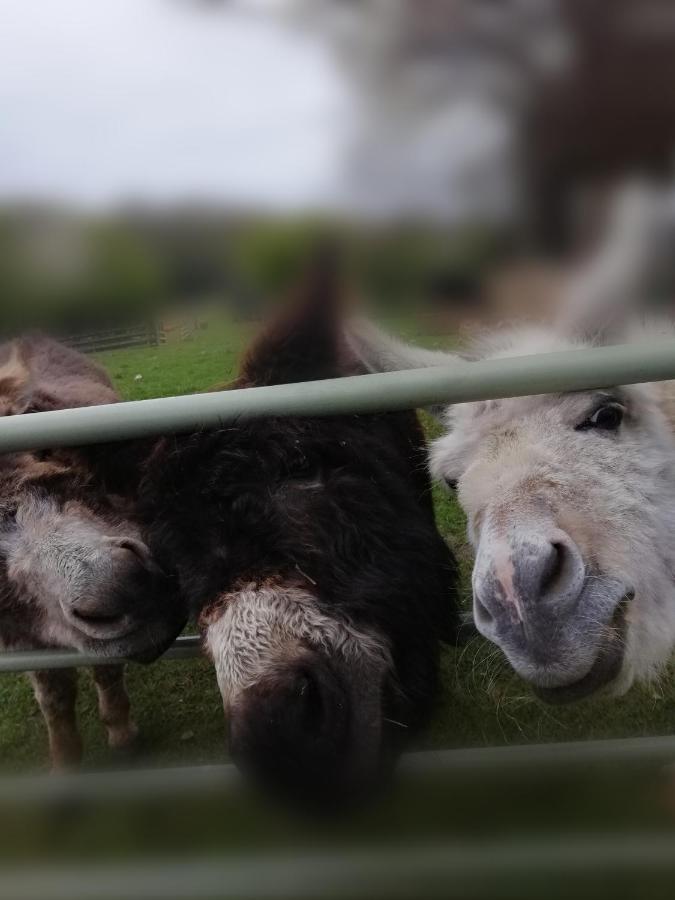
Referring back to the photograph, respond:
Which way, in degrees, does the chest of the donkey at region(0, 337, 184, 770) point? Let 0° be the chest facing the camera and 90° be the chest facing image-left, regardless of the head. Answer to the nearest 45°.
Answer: approximately 315°
